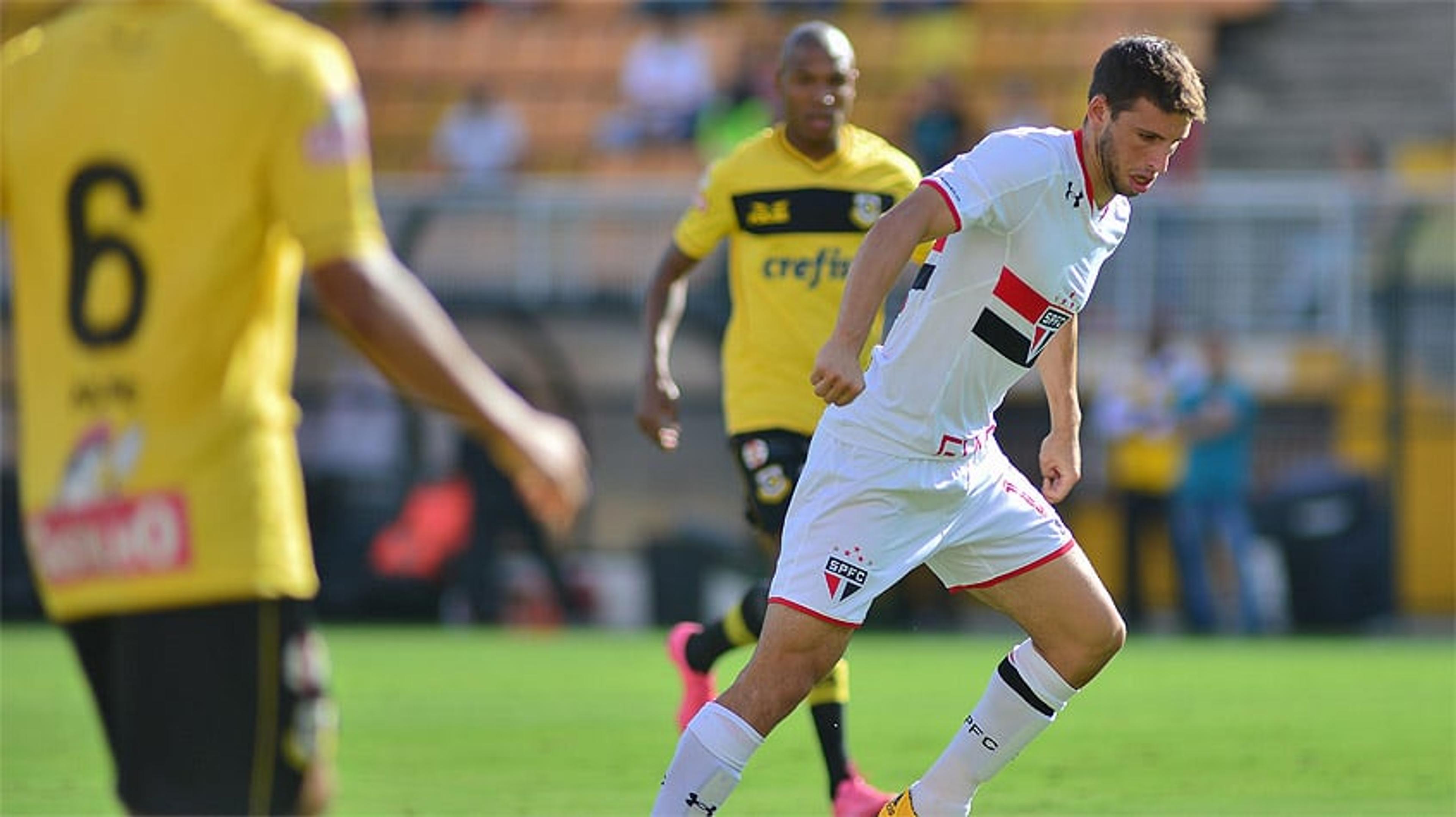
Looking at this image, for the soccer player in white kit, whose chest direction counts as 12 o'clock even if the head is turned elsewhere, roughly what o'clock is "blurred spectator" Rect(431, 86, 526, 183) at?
The blurred spectator is roughly at 7 o'clock from the soccer player in white kit.

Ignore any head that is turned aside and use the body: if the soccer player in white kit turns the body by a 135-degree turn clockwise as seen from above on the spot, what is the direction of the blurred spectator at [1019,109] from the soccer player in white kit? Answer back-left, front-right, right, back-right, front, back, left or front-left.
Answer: right

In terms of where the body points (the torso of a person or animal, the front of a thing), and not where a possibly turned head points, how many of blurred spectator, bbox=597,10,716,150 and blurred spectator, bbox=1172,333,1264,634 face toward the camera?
2

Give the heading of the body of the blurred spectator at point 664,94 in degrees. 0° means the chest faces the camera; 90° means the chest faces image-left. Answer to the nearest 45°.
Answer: approximately 0°

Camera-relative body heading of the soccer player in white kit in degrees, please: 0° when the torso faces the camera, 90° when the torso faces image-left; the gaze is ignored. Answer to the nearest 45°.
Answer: approximately 315°

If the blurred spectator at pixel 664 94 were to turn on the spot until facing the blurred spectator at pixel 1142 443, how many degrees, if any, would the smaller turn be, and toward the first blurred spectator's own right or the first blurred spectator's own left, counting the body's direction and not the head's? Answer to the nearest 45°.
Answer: approximately 45° to the first blurred spectator's own left

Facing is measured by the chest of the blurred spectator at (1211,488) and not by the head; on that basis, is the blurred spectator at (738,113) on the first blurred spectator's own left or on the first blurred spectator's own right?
on the first blurred spectator's own right

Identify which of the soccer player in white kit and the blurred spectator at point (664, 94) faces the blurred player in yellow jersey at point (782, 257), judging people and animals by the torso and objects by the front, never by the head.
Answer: the blurred spectator

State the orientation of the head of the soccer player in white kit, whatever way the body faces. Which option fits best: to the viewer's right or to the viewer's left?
to the viewer's right
